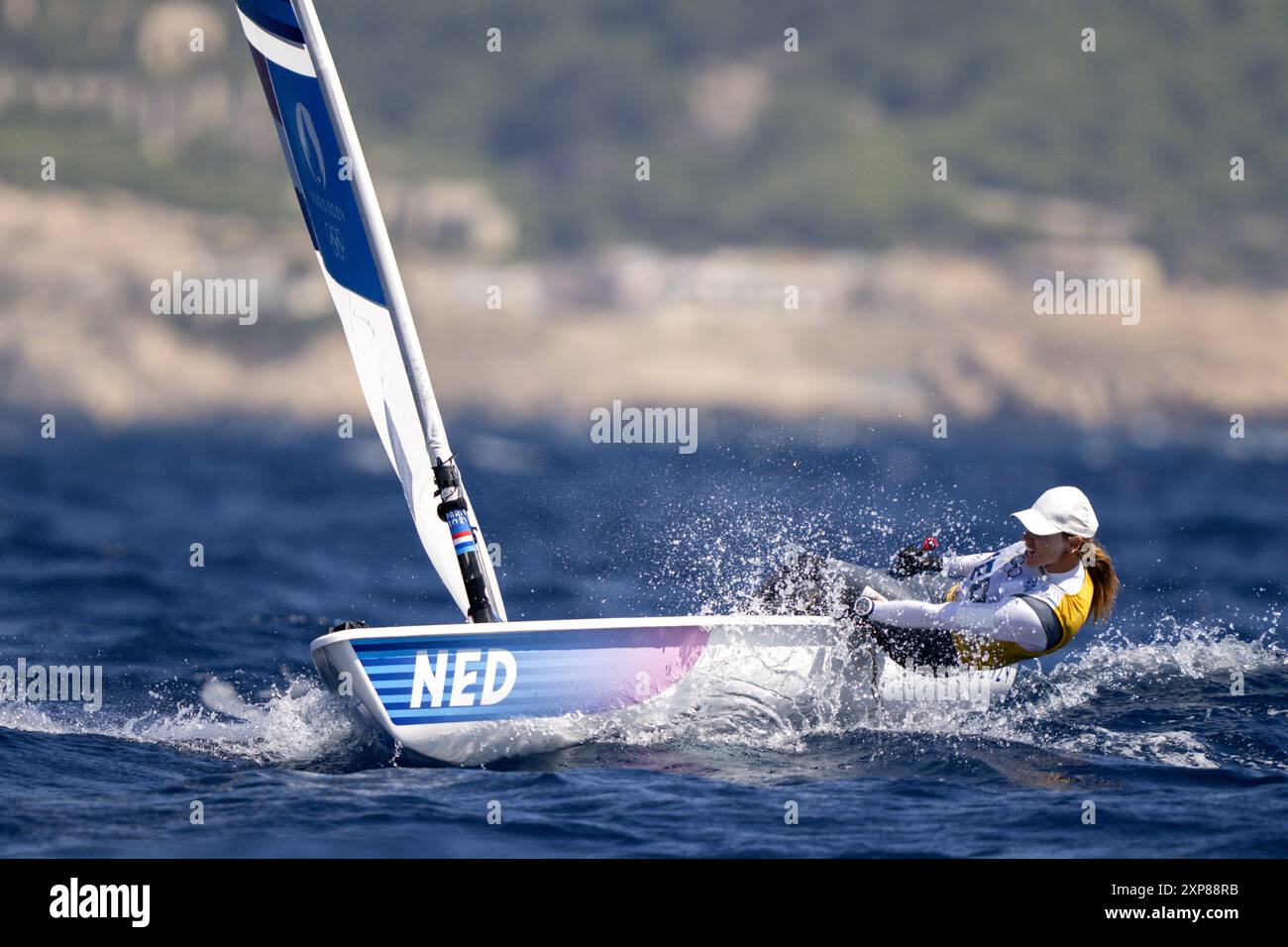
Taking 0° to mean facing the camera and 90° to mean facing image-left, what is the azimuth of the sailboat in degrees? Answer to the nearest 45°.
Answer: approximately 45°
